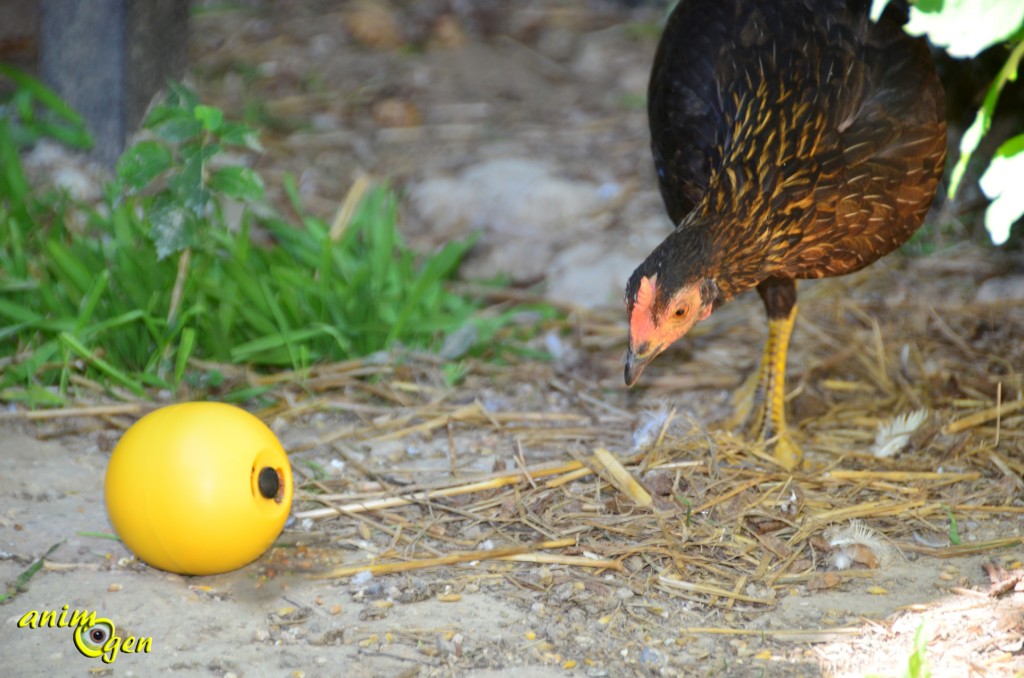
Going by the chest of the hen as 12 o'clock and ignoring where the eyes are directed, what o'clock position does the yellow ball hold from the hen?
The yellow ball is roughly at 12 o'clock from the hen.

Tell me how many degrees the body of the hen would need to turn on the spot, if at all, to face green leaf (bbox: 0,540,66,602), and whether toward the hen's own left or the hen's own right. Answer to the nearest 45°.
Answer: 0° — it already faces it

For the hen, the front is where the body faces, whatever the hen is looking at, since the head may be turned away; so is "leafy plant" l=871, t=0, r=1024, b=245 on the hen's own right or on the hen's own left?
on the hen's own left

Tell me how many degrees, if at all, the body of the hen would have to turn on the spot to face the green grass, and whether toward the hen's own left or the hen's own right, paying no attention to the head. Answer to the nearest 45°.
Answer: approximately 45° to the hen's own right

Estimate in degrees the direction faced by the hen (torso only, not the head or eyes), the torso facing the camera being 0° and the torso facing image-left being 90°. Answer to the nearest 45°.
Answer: approximately 45°

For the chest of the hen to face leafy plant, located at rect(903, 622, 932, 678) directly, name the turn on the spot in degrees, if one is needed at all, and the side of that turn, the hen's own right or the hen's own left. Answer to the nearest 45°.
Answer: approximately 45° to the hen's own left

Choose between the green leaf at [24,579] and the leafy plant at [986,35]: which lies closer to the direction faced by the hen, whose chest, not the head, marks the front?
the green leaf
